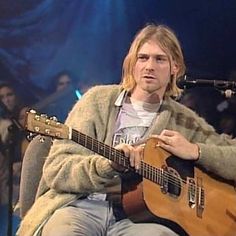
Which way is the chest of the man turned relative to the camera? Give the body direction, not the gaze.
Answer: toward the camera

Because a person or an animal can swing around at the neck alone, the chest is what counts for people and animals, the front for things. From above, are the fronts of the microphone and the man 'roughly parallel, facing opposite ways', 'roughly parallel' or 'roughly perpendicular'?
roughly perpendicular

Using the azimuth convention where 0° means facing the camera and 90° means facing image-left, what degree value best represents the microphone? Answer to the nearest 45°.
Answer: approximately 90°
